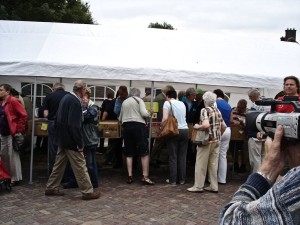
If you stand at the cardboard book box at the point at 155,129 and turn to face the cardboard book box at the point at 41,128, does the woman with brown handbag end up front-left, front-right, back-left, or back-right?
back-left

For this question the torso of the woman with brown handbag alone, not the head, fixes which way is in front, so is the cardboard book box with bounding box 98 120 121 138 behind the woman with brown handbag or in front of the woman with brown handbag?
in front

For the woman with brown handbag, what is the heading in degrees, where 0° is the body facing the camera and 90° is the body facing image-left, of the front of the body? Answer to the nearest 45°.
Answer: approximately 135°

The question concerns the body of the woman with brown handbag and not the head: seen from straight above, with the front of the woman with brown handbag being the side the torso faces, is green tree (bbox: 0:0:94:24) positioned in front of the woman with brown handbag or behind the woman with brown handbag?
in front

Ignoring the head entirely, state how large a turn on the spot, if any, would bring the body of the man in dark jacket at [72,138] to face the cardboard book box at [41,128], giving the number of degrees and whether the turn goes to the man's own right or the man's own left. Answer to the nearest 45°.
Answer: approximately 90° to the man's own left

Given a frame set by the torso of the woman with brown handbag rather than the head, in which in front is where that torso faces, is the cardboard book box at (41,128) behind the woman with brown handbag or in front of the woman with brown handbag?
in front
